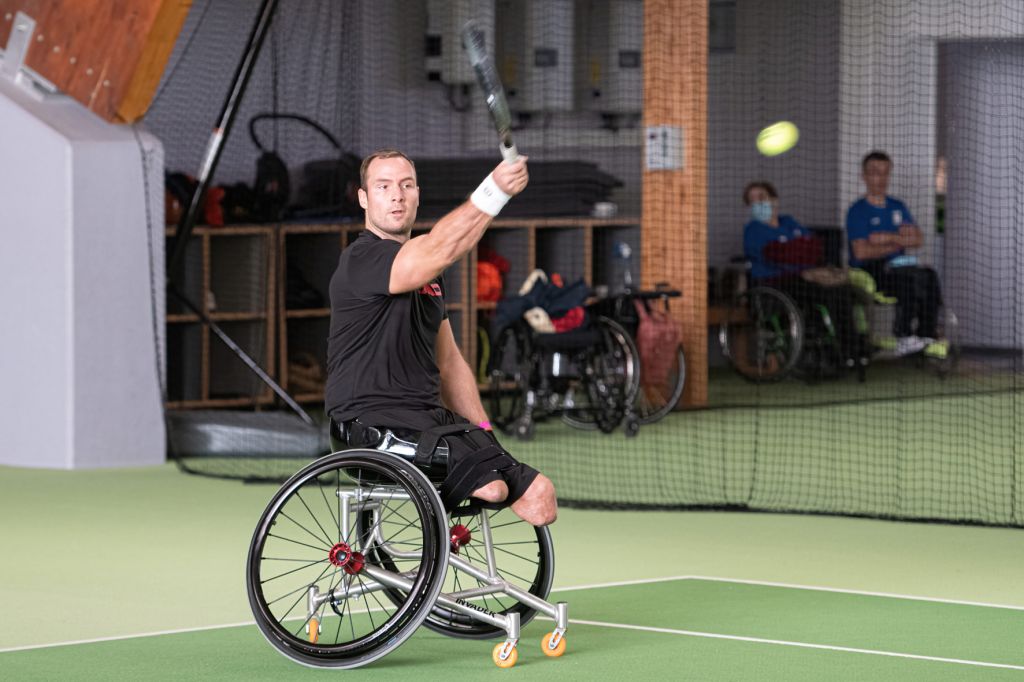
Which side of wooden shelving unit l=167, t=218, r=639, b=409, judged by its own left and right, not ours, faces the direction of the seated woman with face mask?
left

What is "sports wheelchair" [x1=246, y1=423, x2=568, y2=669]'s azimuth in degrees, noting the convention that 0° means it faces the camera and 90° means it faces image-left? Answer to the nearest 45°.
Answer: approximately 315°

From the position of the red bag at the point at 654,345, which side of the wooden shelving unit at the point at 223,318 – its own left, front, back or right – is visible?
left

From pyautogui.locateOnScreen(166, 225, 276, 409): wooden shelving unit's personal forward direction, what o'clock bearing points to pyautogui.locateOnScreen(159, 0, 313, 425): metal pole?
The metal pole is roughly at 12 o'clock from the wooden shelving unit.

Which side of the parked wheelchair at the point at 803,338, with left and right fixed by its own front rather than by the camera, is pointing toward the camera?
right

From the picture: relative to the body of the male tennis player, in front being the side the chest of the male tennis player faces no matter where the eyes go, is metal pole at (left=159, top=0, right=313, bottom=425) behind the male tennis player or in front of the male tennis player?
behind

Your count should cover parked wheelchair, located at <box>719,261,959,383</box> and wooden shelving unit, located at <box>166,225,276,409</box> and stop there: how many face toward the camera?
1
